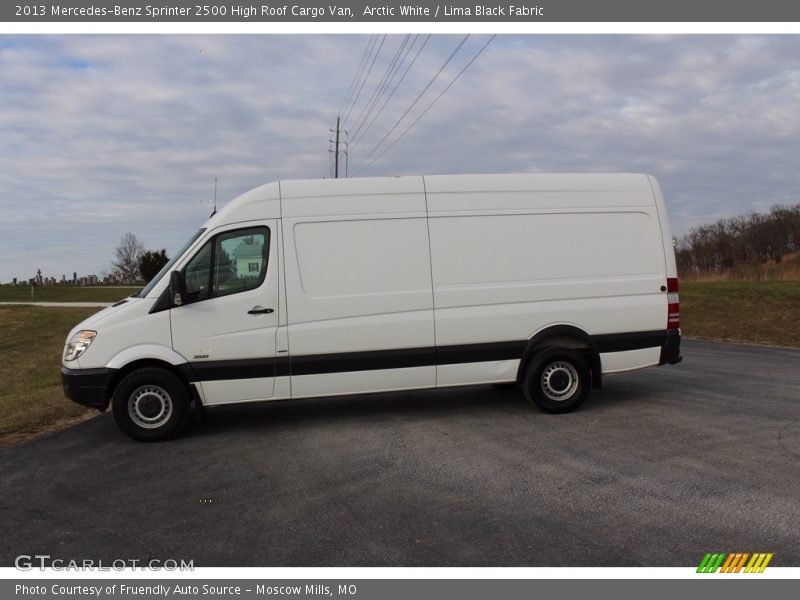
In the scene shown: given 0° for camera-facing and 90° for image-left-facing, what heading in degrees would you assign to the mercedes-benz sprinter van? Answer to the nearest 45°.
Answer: approximately 90°
